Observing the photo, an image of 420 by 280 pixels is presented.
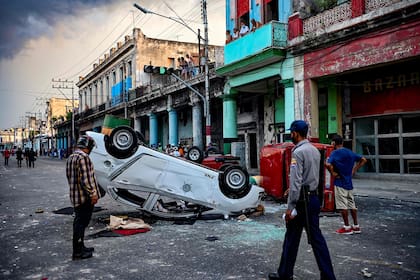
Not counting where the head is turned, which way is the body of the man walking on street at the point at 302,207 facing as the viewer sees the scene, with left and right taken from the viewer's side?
facing away from the viewer and to the left of the viewer

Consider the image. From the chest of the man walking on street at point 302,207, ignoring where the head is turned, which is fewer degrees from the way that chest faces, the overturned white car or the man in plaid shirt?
the overturned white car

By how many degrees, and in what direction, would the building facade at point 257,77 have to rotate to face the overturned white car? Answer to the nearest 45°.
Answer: approximately 45° to its left

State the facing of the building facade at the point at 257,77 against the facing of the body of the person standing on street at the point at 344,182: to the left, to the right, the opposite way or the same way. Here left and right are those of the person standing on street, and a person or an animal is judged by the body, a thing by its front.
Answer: to the left

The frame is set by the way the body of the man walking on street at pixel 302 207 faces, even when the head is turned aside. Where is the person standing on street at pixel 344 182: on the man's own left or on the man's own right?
on the man's own right

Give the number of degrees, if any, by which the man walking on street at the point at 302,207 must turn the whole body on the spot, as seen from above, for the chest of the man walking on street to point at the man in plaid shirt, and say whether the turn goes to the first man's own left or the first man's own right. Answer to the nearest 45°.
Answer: approximately 45° to the first man's own left

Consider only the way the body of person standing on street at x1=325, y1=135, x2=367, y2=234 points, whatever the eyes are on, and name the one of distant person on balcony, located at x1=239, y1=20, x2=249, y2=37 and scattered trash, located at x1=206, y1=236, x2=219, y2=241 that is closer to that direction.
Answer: the distant person on balcony

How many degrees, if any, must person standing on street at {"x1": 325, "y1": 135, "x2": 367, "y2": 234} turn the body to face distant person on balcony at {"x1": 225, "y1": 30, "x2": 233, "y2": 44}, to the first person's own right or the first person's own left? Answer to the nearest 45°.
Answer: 0° — they already face them

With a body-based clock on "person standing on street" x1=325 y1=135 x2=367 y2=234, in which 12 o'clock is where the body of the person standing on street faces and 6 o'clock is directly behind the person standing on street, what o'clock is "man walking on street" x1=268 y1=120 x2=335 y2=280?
The man walking on street is roughly at 8 o'clock from the person standing on street.

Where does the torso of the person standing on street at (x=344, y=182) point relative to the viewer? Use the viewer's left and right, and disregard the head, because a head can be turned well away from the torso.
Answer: facing away from the viewer and to the left of the viewer

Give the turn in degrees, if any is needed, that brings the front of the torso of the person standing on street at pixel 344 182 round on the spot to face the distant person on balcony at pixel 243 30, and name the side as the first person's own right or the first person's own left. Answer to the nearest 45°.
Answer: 0° — they already face them
